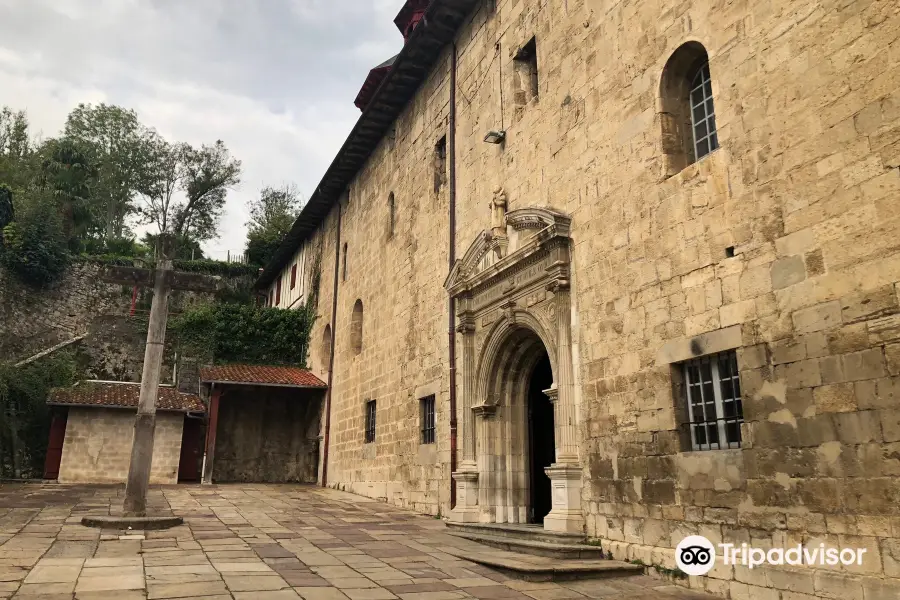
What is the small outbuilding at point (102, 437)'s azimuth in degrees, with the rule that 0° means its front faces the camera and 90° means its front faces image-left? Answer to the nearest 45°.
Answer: approximately 0°

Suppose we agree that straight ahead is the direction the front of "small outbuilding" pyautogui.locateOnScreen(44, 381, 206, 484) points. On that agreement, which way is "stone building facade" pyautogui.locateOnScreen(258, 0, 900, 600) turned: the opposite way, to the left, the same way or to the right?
to the right

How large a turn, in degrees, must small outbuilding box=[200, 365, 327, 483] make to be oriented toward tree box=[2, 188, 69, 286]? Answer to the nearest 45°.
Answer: approximately 135° to its right

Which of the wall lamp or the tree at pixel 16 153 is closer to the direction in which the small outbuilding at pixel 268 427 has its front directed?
the wall lamp

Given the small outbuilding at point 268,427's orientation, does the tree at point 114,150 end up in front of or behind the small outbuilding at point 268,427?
behind

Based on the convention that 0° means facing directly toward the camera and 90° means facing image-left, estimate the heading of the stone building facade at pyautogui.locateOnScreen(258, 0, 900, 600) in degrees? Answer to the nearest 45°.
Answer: approximately 45°

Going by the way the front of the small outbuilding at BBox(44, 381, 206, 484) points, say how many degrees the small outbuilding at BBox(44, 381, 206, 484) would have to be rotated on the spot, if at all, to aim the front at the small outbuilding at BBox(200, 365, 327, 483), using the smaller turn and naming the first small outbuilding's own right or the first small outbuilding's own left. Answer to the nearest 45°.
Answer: approximately 90° to the first small outbuilding's own left

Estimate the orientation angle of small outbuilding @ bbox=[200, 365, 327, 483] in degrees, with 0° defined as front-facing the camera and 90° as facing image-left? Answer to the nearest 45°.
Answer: approximately 0°

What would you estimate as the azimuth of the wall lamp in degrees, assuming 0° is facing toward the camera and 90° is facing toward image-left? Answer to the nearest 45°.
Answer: approximately 45°

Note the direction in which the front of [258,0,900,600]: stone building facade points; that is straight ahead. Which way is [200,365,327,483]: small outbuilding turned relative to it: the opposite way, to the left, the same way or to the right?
to the left

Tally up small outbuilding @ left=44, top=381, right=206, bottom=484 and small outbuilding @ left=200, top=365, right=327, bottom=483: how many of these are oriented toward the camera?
2

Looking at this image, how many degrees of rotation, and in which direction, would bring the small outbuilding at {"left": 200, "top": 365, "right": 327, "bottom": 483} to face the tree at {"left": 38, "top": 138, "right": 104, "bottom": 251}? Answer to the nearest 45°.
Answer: approximately 135° to its right

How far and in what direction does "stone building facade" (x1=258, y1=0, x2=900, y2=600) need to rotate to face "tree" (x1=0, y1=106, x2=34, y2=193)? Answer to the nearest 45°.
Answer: approximately 90° to its right

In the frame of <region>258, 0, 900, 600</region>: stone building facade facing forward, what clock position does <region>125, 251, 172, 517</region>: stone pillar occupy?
The stone pillar is roughly at 2 o'clock from the stone building facade.

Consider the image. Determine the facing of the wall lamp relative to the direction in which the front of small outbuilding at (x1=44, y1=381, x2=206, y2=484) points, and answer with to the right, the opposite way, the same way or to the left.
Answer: to the right

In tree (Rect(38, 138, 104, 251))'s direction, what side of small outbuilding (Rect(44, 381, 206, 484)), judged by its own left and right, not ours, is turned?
back
